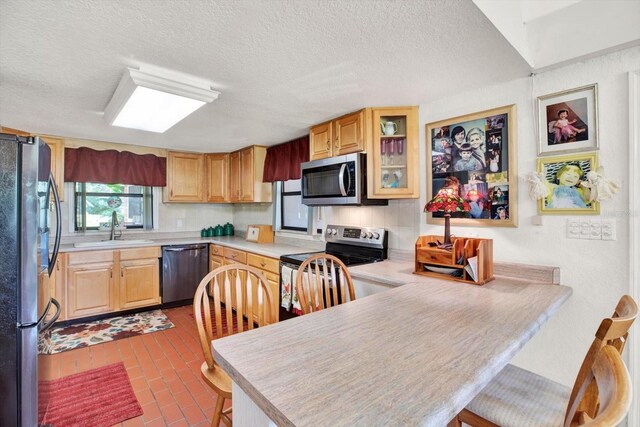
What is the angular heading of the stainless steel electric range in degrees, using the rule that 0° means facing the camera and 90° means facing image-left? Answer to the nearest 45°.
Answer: approximately 45°

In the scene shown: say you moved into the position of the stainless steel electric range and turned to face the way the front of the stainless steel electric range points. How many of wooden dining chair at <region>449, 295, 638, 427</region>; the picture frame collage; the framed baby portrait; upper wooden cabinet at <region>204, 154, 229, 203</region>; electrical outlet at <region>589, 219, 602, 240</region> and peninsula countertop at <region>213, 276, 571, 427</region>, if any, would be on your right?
1

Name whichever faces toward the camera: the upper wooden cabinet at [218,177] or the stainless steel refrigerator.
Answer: the upper wooden cabinet

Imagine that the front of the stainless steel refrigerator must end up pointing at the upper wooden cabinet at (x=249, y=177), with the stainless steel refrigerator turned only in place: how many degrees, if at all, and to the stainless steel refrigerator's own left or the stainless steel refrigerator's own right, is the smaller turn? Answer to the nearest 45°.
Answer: approximately 45° to the stainless steel refrigerator's own left

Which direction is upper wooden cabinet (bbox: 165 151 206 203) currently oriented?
toward the camera

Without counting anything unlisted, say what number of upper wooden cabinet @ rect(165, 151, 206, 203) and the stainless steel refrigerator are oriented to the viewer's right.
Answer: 1

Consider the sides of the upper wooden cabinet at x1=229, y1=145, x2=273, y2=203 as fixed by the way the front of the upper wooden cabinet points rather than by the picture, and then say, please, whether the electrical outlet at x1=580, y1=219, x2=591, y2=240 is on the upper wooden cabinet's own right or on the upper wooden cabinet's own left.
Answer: on the upper wooden cabinet's own left

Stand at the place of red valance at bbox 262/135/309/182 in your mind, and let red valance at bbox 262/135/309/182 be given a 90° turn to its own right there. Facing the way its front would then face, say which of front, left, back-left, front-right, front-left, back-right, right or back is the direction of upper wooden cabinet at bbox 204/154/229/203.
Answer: front

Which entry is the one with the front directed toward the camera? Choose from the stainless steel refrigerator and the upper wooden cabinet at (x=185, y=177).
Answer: the upper wooden cabinet

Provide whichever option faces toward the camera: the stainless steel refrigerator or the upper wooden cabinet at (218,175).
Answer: the upper wooden cabinet

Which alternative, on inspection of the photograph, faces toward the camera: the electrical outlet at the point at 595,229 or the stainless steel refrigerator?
the electrical outlet

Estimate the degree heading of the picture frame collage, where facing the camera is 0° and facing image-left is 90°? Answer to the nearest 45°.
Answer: approximately 45°

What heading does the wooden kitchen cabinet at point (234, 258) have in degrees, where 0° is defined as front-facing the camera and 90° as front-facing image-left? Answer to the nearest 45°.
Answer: approximately 45°

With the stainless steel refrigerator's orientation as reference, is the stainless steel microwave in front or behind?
in front

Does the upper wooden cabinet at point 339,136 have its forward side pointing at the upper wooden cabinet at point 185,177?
no

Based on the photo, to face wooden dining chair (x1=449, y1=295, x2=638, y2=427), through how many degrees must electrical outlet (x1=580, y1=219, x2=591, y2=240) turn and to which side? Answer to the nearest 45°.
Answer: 0° — it already faces it

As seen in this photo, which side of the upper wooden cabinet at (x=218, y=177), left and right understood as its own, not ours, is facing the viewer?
front
